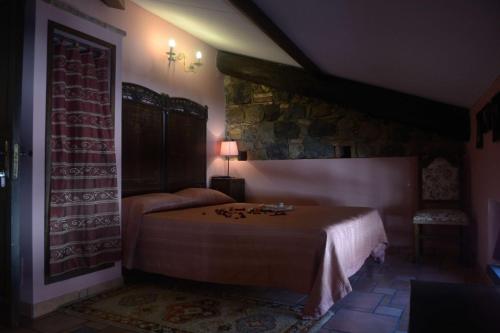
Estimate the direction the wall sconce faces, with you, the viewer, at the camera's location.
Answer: facing the viewer and to the right of the viewer

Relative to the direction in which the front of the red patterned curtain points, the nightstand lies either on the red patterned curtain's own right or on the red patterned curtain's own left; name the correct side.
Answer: on the red patterned curtain's own left

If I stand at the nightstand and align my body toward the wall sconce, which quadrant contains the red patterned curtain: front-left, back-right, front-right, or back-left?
front-left

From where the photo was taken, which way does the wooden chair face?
toward the camera

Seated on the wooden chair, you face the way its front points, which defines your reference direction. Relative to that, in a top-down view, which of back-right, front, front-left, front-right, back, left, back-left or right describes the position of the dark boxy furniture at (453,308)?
front

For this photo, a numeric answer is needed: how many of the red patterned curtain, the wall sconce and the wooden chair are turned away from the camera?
0

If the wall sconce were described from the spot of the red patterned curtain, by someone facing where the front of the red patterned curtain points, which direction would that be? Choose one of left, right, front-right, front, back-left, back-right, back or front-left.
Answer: left

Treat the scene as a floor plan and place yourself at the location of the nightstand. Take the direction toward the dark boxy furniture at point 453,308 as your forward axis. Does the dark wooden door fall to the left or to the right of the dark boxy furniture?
right

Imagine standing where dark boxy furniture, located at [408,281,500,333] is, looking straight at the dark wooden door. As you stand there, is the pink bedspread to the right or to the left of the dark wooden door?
right

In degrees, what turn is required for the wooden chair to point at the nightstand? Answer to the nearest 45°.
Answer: approximately 90° to its right

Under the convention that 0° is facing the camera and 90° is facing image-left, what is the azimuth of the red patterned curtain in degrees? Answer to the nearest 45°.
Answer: approximately 315°

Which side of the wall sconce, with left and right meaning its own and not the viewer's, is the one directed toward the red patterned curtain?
right

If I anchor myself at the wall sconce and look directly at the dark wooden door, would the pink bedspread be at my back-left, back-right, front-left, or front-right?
front-left

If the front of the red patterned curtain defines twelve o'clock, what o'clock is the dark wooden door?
The dark wooden door is roughly at 3 o'clock from the red patterned curtain.
